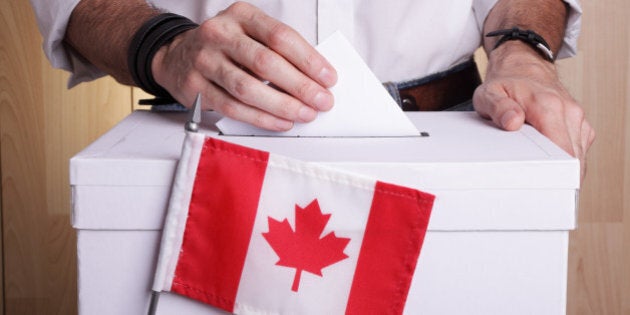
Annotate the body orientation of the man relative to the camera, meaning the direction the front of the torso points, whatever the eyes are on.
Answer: toward the camera
